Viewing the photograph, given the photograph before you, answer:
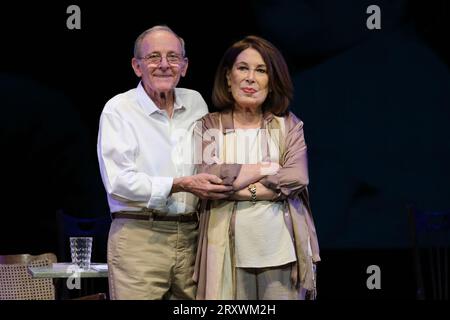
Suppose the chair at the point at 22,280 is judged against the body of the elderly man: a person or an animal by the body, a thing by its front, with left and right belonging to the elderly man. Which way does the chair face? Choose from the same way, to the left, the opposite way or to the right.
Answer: to the left

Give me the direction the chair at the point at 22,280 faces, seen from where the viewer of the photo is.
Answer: facing away from the viewer and to the right of the viewer

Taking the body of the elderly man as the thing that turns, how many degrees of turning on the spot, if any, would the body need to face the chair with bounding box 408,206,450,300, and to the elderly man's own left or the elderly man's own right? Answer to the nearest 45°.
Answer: approximately 90° to the elderly man's own left

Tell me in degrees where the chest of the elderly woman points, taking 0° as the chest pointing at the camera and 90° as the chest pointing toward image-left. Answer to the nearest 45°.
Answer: approximately 0°

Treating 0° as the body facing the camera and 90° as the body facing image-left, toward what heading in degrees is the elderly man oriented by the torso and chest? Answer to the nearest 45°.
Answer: approximately 315°

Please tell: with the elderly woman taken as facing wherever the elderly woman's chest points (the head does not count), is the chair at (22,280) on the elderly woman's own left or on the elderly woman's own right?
on the elderly woman's own right

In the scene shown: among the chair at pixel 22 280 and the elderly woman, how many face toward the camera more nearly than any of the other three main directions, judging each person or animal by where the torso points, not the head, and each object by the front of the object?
1
